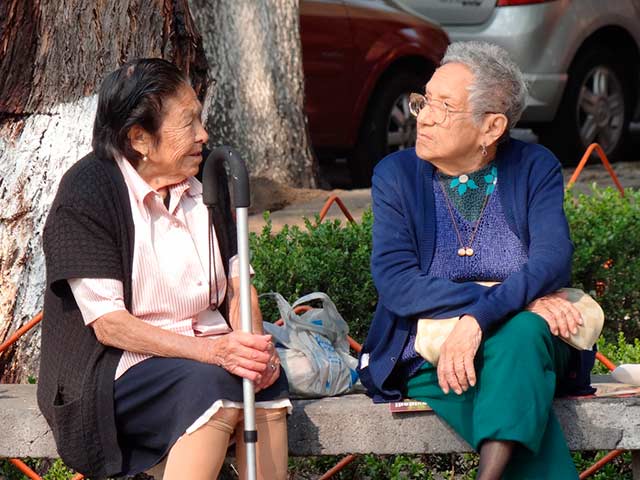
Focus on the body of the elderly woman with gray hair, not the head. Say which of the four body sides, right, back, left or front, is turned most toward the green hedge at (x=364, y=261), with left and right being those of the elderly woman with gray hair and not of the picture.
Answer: back

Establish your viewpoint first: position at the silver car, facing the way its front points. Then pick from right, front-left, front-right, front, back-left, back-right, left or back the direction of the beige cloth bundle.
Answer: back-right

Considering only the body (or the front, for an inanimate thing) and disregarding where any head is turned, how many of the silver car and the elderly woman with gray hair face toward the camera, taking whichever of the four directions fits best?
1

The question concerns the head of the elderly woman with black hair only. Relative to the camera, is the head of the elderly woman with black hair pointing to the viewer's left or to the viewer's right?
to the viewer's right

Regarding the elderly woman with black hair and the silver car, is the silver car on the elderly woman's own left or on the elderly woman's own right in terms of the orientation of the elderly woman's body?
on the elderly woman's own left

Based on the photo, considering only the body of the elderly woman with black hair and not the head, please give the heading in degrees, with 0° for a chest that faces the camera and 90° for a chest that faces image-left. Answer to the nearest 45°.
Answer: approximately 315°

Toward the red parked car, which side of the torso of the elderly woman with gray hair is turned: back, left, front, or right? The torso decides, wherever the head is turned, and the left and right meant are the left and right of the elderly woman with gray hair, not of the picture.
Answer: back

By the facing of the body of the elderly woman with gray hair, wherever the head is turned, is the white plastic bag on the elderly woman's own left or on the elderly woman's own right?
on the elderly woman's own right

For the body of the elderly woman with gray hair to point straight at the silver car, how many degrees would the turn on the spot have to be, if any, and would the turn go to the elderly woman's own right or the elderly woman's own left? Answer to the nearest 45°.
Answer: approximately 180°

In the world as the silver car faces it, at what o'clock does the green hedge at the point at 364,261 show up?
The green hedge is roughly at 5 o'clock from the silver car.

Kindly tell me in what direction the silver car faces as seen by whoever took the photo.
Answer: facing away from the viewer and to the right of the viewer
